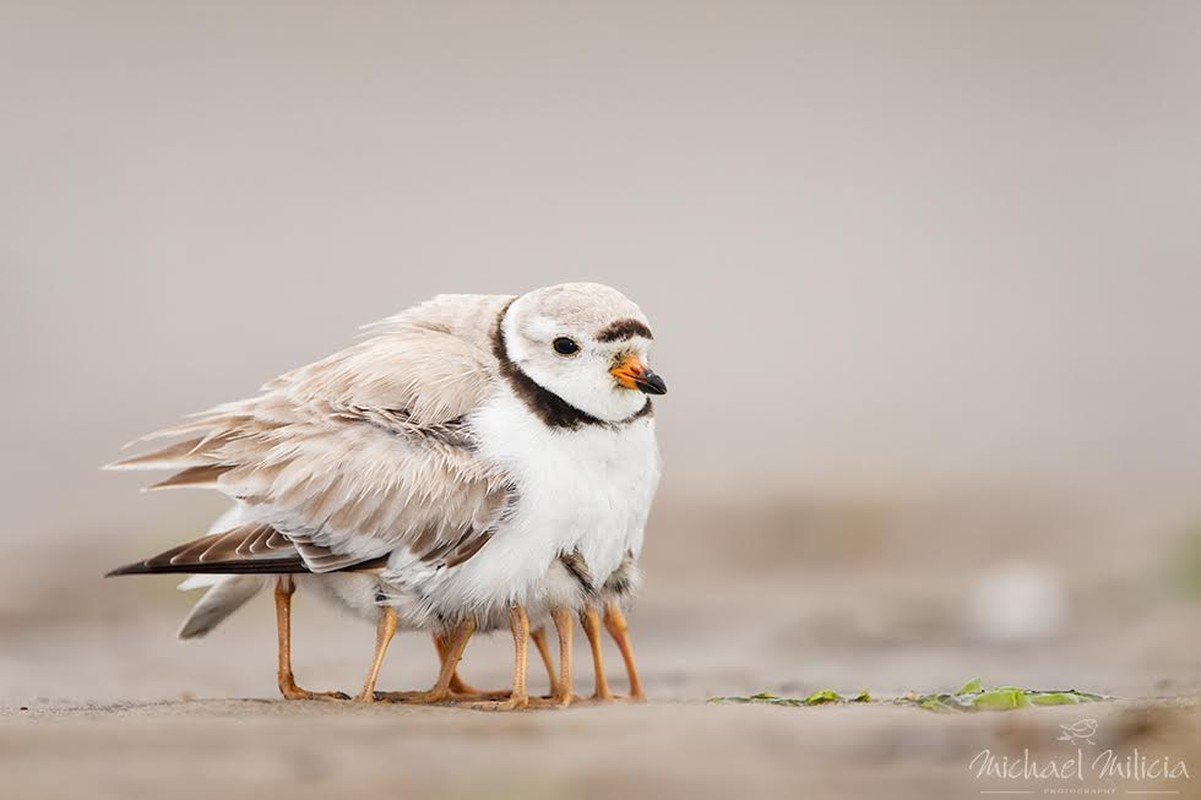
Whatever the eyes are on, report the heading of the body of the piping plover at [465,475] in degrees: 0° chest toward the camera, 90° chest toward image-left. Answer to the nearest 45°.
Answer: approximately 315°

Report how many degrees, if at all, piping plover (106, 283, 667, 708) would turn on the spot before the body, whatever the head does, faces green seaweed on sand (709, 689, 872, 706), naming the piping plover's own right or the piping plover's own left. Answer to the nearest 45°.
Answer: approximately 45° to the piping plover's own left

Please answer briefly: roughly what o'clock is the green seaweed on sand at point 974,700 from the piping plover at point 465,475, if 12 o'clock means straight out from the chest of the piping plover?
The green seaweed on sand is roughly at 11 o'clock from the piping plover.
